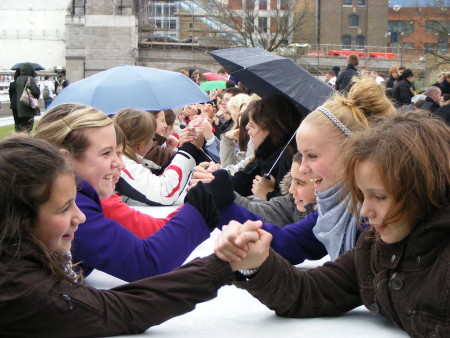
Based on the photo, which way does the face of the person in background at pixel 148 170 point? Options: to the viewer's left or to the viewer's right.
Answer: to the viewer's right

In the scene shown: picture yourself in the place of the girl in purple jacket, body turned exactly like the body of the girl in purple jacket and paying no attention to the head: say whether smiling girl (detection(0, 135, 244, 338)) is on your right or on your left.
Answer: on your right

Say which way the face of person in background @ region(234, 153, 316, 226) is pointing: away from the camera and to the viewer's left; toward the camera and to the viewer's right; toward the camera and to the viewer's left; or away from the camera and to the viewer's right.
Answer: toward the camera and to the viewer's left

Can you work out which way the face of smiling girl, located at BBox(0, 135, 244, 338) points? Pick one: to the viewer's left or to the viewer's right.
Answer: to the viewer's right

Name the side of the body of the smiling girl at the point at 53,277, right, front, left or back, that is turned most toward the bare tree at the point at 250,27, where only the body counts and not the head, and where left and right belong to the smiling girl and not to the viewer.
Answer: left

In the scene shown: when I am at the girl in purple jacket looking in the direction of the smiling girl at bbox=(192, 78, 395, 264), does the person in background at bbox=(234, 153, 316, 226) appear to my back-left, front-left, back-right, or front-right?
front-left

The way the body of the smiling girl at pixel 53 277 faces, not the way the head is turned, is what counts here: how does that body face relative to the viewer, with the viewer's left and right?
facing to the right of the viewer

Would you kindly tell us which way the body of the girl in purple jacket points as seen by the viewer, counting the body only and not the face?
to the viewer's right

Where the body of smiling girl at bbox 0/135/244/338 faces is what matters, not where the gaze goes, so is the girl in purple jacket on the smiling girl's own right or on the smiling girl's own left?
on the smiling girl's own left

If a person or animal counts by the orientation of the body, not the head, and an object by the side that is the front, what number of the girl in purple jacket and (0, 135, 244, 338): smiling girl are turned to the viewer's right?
2

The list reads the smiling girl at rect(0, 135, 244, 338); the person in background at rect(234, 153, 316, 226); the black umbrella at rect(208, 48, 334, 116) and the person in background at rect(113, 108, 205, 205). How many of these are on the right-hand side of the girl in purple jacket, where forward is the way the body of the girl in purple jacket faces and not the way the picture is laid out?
1

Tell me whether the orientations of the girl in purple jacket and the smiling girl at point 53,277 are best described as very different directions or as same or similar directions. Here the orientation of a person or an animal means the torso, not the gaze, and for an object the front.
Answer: same or similar directions
